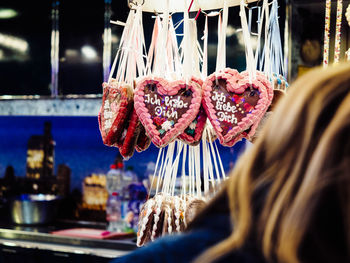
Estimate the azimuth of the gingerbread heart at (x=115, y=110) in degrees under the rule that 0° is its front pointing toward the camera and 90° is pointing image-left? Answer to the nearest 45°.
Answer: approximately 45°

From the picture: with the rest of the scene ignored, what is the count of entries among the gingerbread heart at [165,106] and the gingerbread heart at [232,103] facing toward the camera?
2

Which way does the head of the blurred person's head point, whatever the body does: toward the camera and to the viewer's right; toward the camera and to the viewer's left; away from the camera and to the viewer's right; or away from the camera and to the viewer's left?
away from the camera and to the viewer's left

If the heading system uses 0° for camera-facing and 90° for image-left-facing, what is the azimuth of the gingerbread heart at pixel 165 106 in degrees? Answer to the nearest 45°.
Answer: approximately 0°

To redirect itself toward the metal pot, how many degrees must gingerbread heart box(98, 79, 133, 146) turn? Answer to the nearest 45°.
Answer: approximately 135° to its right

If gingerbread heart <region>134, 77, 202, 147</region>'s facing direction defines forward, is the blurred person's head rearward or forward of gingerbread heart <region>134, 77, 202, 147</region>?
forward

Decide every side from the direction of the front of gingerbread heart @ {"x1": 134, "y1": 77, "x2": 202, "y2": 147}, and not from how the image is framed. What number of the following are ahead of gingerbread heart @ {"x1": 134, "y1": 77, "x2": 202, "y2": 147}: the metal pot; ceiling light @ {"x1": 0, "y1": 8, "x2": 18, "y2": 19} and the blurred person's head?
1
